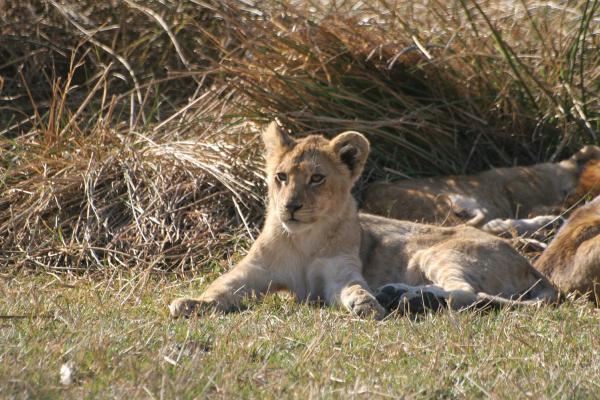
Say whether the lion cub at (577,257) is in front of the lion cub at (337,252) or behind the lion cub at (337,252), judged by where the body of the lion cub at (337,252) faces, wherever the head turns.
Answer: behind

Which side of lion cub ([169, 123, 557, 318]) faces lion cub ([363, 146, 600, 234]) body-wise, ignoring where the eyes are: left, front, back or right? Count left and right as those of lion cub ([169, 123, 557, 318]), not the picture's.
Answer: back

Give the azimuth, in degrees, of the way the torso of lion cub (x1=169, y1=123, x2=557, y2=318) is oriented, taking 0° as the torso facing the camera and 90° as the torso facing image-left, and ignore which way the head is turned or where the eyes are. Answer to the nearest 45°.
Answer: approximately 45°
